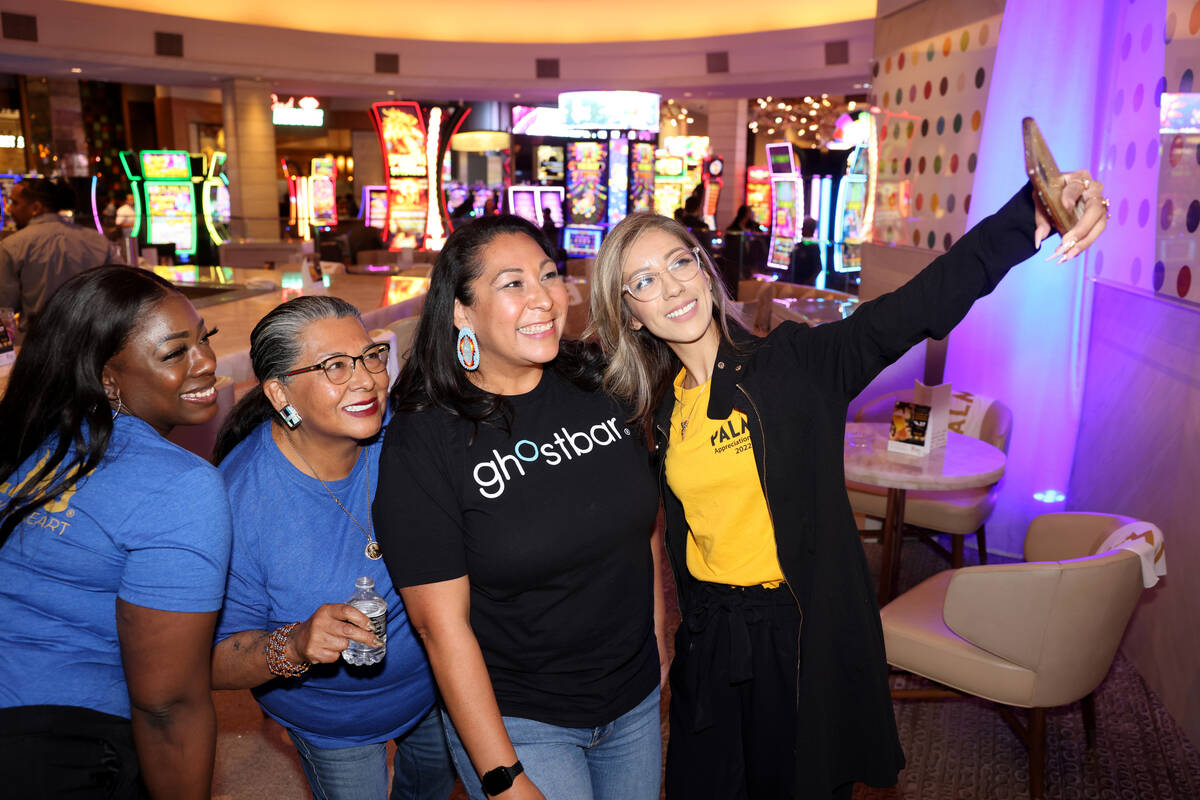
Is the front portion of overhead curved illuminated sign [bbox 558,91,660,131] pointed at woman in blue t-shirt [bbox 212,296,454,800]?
yes

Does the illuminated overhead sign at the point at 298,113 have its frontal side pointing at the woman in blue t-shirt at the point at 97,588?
yes

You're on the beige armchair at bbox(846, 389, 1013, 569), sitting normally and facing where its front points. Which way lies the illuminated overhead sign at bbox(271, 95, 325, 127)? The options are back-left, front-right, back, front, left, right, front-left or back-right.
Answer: right

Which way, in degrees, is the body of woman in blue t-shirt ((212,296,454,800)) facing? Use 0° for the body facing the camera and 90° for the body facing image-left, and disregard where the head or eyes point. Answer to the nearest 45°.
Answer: approximately 315°

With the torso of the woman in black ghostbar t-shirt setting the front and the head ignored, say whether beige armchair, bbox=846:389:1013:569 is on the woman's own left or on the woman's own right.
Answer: on the woman's own left

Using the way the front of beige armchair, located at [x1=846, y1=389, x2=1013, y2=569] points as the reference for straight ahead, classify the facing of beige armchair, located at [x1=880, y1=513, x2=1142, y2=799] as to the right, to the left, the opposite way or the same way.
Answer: to the right

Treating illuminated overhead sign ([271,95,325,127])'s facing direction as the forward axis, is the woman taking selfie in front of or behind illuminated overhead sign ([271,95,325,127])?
in front

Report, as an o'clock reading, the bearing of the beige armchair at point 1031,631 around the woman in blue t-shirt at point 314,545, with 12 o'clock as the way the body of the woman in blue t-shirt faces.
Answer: The beige armchair is roughly at 10 o'clock from the woman in blue t-shirt.

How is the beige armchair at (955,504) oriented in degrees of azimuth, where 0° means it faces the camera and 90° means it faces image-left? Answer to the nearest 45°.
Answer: approximately 45°

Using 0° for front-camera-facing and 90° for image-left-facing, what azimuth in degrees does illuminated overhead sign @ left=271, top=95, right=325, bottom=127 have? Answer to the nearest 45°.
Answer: approximately 0°
